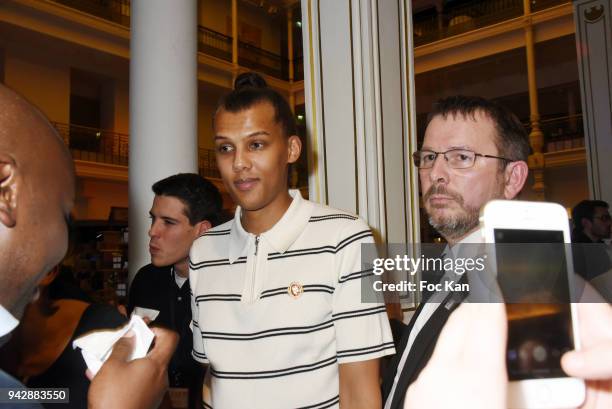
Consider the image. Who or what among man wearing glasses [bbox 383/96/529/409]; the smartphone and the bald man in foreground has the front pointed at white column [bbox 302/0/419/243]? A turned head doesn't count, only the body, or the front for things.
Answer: the bald man in foreground

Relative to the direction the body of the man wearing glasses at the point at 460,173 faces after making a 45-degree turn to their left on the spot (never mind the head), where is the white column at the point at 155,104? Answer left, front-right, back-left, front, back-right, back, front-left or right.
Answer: back-right

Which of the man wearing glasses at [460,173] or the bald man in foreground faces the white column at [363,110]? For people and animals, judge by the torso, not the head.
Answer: the bald man in foreground

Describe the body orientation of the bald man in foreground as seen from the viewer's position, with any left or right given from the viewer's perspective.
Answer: facing away from the viewer and to the right of the viewer

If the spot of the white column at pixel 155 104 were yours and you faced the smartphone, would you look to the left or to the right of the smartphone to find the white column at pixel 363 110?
left

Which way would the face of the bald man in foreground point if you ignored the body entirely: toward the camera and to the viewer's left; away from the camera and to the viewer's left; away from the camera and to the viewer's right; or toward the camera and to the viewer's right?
away from the camera and to the viewer's right

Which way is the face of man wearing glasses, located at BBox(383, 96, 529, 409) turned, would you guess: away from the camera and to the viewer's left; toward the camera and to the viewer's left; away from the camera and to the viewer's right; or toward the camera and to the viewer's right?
toward the camera and to the viewer's left

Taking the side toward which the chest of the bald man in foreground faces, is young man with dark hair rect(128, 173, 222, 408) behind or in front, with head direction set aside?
in front

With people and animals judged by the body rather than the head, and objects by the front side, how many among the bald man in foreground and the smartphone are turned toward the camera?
1

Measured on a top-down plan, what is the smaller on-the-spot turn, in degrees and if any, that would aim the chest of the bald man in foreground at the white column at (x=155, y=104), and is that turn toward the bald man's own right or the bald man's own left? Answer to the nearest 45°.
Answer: approximately 45° to the bald man's own left

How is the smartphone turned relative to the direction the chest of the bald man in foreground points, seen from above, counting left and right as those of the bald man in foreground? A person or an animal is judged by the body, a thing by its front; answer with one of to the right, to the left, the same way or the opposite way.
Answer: the opposite way
